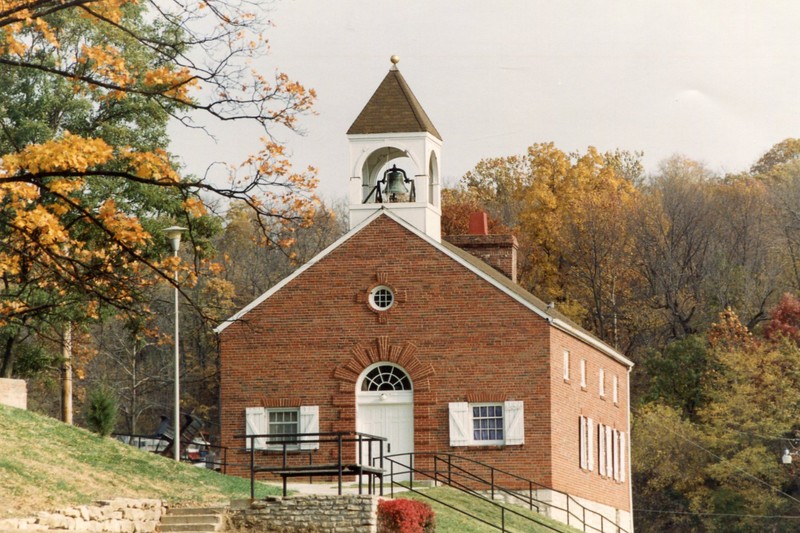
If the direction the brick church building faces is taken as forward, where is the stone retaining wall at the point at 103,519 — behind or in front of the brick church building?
in front

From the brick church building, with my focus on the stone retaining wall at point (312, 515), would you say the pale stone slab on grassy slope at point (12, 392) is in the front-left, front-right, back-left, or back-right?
front-right

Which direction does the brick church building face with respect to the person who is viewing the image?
facing the viewer

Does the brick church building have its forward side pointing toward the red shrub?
yes

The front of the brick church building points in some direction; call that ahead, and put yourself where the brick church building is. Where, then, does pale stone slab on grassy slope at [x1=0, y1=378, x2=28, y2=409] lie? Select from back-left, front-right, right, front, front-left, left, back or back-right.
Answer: front-right

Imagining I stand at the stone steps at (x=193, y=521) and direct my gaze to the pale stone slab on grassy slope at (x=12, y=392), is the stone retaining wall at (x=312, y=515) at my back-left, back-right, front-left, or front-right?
back-right

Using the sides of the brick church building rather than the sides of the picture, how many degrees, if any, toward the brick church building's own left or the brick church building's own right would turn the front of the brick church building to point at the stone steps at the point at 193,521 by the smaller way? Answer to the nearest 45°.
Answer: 0° — it already faces it

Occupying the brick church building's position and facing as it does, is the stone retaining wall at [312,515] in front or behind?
in front
